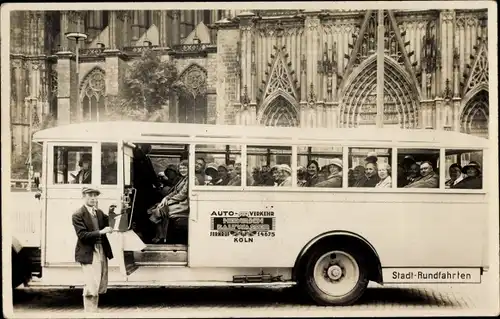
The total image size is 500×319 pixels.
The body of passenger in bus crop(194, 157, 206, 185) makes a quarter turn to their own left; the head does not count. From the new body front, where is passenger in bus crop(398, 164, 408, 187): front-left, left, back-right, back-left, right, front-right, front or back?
front-left

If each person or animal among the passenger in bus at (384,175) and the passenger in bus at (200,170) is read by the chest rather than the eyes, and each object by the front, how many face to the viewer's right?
0

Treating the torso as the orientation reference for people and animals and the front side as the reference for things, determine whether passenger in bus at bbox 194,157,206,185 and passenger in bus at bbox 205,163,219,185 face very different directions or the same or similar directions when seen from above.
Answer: same or similar directions

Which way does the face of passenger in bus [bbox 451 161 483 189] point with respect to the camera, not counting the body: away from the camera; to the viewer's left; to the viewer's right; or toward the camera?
toward the camera

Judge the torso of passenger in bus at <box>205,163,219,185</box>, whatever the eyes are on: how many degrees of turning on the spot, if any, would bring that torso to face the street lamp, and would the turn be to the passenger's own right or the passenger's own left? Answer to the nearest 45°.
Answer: approximately 90° to the passenger's own right

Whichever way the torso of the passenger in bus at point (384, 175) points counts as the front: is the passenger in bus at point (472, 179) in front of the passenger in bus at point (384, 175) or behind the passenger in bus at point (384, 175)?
behind

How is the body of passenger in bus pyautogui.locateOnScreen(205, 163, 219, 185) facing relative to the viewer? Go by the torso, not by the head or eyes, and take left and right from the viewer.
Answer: facing the viewer and to the left of the viewer

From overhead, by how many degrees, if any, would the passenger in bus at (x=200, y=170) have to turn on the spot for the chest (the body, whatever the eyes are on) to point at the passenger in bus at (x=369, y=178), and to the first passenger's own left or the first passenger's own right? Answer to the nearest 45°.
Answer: approximately 135° to the first passenger's own left

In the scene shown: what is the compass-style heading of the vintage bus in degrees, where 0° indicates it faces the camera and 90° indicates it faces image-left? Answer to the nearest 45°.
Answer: approximately 90°

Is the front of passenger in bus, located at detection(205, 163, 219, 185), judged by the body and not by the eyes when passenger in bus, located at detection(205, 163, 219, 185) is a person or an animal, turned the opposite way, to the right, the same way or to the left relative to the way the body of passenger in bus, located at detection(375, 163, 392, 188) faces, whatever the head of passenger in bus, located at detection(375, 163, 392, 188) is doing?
the same way

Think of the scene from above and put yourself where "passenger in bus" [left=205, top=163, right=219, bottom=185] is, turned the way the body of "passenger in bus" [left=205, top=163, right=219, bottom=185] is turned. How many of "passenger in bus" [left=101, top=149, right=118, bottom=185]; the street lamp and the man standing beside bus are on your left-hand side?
0

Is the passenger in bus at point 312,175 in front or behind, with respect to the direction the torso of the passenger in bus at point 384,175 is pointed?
in front

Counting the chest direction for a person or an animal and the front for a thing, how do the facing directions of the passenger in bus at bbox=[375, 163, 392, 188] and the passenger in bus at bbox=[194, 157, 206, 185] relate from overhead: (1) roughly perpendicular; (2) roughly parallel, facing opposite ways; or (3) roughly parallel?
roughly parallel

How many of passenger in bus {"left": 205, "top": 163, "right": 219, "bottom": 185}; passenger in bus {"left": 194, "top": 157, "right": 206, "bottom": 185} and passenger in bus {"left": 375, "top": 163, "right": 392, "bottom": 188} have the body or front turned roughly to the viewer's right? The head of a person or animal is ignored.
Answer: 0

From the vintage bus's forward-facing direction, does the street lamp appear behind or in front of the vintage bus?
in front
